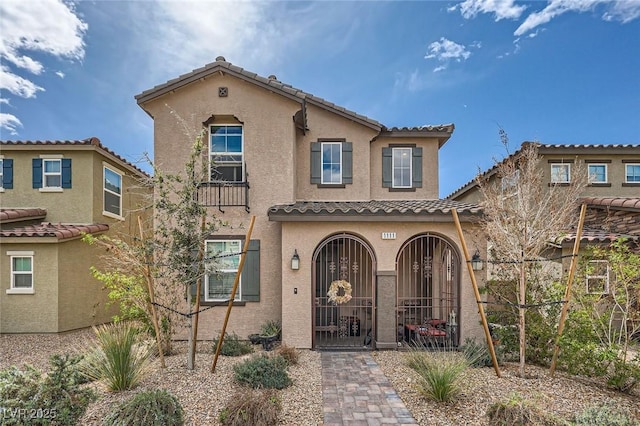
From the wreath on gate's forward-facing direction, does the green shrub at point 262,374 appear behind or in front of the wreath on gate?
in front

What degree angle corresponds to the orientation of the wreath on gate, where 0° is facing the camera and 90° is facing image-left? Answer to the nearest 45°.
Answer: approximately 0°

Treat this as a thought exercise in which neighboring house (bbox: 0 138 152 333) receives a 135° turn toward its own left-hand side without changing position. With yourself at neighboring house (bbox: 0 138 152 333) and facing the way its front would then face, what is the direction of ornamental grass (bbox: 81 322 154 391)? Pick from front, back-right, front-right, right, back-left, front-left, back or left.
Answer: back-right

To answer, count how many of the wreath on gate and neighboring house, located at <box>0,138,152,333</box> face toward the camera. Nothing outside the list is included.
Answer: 2

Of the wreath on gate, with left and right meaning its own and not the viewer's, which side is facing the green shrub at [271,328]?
right
